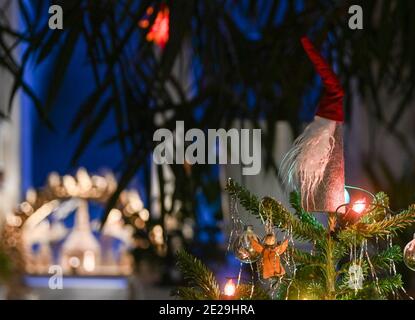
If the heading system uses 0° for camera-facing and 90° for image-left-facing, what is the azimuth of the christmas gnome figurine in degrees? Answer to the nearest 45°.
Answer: approximately 90°

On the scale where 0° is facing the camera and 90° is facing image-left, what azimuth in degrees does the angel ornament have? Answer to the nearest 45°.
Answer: approximately 0°
